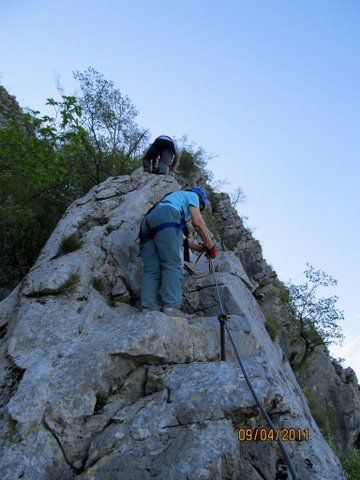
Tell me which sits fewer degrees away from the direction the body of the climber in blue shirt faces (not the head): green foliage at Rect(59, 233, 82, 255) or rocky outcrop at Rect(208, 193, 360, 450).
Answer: the rocky outcrop

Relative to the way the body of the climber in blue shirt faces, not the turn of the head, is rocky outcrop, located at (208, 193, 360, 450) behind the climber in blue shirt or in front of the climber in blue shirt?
in front

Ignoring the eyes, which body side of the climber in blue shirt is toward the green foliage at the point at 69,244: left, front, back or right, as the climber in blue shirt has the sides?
left

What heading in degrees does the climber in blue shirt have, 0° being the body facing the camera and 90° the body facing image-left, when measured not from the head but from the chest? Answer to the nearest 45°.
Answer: approximately 225°

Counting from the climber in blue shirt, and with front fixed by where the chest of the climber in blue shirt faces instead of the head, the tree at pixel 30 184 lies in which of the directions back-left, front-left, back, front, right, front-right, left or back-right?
left
